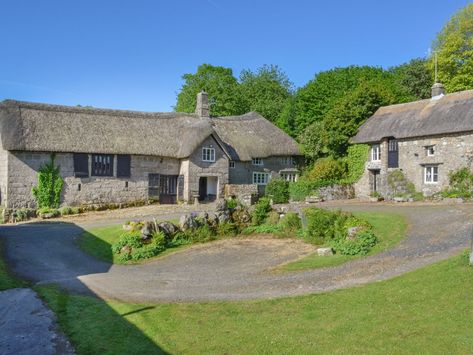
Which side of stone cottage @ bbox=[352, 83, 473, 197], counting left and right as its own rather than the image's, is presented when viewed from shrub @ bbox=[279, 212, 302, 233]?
front

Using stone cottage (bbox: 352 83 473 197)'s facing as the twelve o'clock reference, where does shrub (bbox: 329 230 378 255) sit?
The shrub is roughly at 11 o'clock from the stone cottage.

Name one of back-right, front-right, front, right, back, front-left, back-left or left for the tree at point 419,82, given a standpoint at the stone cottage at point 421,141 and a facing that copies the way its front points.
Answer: back-right

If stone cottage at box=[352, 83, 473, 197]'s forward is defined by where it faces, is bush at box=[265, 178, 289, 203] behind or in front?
in front

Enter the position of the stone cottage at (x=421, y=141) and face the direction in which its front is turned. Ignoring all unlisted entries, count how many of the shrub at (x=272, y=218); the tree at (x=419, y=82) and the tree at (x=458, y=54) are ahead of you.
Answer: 1

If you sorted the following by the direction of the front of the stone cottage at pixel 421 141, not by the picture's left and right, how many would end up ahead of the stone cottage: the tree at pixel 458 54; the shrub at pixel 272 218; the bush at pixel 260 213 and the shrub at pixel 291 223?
3

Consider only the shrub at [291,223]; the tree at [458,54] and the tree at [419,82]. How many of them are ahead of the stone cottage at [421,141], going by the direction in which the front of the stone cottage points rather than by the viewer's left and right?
1

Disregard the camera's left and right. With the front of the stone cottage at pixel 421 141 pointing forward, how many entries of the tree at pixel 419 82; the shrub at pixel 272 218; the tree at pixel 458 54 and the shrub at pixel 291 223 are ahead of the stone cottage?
2

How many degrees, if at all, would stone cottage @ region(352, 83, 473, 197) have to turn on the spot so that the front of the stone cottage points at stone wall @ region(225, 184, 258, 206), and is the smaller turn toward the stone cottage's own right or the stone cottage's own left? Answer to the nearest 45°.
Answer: approximately 45° to the stone cottage's own right

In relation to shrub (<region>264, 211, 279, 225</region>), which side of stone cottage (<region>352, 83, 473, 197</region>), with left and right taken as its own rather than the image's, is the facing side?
front

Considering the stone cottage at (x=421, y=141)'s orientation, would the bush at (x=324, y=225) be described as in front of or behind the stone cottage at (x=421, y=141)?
in front

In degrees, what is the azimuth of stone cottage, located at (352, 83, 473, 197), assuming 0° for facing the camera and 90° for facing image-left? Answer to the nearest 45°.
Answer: approximately 45°

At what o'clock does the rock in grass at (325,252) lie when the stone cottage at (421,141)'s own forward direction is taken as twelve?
The rock in grass is roughly at 11 o'clock from the stone cottage.

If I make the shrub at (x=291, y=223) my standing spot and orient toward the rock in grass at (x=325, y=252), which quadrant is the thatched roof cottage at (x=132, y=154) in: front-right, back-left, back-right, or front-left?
back-right

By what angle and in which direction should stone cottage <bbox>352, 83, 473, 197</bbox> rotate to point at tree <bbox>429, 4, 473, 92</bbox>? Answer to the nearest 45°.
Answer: approximately 135° to its right
